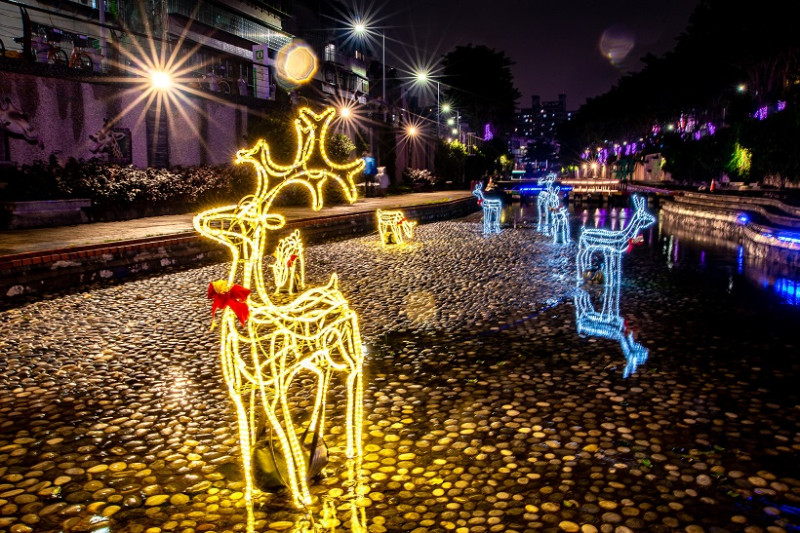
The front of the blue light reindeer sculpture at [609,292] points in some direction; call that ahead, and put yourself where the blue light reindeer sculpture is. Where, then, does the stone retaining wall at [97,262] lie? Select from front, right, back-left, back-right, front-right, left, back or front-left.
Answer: back

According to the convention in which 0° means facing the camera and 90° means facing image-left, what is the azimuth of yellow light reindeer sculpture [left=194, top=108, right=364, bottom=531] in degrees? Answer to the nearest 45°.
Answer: approximately 45°

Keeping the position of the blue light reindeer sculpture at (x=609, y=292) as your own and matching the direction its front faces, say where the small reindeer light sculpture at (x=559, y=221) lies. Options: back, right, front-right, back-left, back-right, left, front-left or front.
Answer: left

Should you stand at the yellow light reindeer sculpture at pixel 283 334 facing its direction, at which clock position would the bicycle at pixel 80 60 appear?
The bicycle is roughly at 4 o'clock from the yellow light reindeer sculpture.

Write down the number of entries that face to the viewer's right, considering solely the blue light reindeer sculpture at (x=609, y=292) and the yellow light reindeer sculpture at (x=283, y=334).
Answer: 1

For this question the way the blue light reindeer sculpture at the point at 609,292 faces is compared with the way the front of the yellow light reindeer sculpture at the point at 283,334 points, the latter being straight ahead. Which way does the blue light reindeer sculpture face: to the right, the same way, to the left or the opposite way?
to the left

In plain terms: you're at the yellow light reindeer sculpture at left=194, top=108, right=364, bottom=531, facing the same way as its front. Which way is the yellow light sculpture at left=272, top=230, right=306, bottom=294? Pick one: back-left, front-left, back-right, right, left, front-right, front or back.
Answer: back-right

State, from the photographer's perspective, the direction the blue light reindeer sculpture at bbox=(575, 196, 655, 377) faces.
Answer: facing to the right of the viewer

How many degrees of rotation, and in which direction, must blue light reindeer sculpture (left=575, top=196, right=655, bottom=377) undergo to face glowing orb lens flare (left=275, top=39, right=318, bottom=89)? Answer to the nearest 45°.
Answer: approximately 135° to its left
